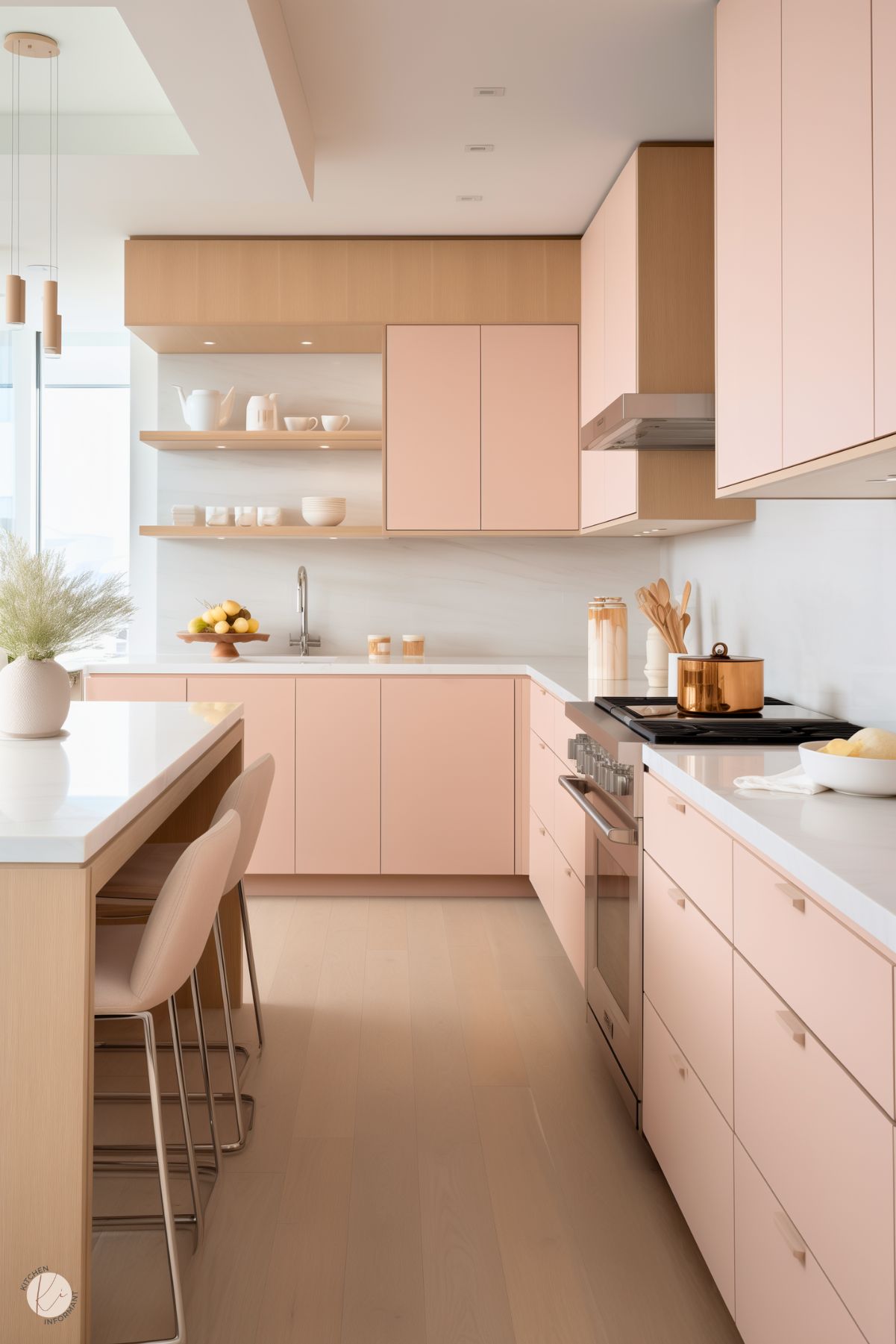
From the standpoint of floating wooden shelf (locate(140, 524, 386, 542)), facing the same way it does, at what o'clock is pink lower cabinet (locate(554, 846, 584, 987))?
The pink lower cabinet is roughly at 11 o'clock from the floating wooden shelf.

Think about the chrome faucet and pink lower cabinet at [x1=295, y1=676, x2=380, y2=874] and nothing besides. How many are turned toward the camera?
2

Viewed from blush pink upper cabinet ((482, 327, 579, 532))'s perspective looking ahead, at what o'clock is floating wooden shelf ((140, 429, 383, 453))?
The floating wooden shelf is roughly at 3 o'clock from the blush pink upper cabinet.

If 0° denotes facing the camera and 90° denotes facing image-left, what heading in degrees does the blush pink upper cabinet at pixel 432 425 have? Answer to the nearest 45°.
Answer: approximately 0°

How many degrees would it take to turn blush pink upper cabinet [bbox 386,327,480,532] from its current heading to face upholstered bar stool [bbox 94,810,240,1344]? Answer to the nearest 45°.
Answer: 0° — it already faces it

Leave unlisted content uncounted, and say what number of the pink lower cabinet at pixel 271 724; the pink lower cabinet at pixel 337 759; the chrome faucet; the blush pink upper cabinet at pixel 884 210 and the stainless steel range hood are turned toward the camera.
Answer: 3

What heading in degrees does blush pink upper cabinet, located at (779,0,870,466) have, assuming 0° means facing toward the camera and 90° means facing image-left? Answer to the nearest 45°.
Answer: approximately 90°
